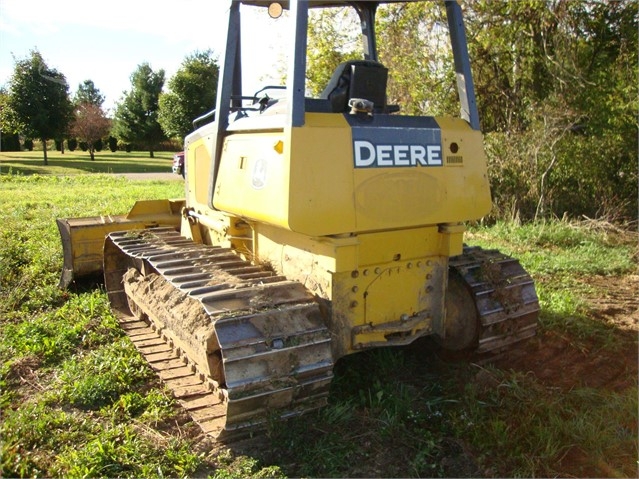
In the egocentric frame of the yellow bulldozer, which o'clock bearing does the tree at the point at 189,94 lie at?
The tree is roughly at 1 o'clock from the yellow bulldozer.

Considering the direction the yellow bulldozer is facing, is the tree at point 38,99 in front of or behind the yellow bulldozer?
in front

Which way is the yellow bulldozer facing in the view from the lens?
facing away from the viewer and to the left of the viewer

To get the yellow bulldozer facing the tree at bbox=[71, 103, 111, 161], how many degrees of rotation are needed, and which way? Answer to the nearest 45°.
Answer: approximately 45° to its right

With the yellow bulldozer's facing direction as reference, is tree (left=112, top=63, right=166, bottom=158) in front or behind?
in front
